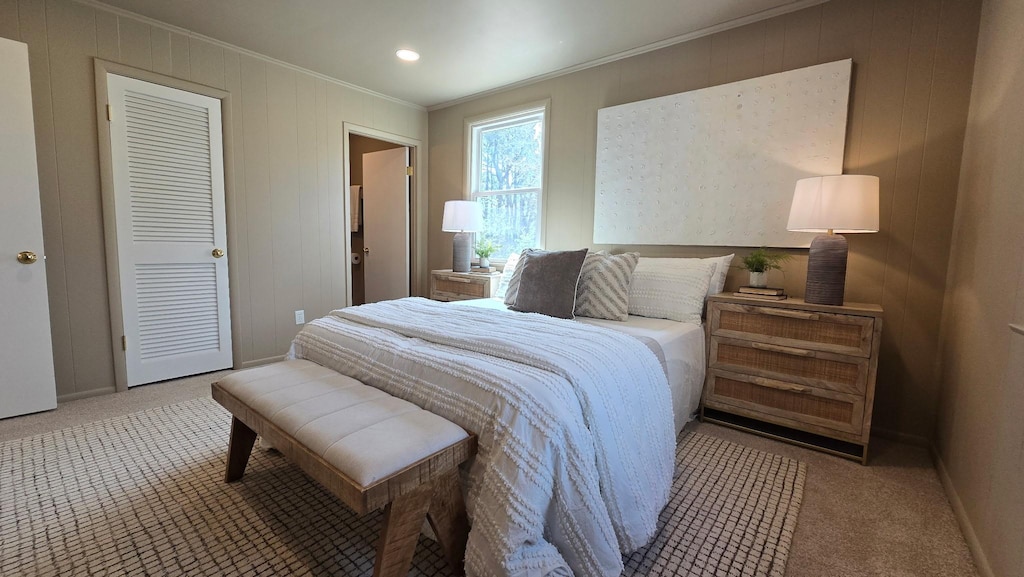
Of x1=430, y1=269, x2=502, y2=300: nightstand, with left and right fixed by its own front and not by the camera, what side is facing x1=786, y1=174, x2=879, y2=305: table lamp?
left

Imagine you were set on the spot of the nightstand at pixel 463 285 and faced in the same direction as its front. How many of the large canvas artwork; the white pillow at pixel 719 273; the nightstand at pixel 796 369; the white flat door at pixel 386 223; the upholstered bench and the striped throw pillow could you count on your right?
1

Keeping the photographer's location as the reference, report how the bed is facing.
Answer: facing the viewer and to the left of the viewer

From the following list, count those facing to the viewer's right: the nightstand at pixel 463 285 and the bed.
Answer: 0

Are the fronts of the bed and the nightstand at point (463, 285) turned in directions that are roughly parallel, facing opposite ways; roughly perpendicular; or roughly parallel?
roughly parallel

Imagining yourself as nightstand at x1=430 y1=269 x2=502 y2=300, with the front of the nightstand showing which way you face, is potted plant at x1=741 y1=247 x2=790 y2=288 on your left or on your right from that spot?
on your left

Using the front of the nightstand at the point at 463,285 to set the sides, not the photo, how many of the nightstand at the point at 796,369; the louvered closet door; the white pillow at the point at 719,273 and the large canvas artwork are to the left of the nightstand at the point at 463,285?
3

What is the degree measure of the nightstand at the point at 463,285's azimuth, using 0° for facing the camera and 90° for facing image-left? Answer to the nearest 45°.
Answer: approximately 45°

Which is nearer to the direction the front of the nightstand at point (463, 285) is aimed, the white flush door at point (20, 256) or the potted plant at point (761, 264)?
the white flush door

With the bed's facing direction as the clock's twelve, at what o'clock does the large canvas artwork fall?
The large canvas artwork is roughly at 6 o'clock from the bed.

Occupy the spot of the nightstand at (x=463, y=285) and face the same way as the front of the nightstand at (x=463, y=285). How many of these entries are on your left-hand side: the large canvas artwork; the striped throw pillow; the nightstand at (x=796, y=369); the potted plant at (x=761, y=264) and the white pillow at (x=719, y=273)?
5

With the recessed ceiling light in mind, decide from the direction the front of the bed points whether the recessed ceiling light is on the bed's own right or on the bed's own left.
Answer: on the bed's own right

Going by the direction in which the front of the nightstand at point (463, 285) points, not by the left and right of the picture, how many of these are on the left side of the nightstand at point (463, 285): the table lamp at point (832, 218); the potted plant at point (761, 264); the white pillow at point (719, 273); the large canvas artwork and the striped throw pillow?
5

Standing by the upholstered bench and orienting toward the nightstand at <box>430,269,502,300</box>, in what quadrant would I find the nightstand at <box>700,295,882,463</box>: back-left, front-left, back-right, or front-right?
front-right

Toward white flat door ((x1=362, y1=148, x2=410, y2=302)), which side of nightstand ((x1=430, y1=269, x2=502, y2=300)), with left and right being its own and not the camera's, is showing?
right

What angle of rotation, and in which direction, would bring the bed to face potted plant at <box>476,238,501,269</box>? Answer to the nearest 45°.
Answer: approximately 135° to its right

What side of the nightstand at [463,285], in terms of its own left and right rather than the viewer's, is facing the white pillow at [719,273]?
left
